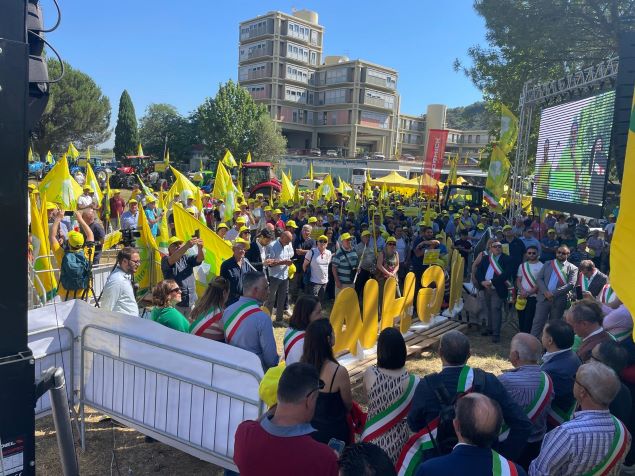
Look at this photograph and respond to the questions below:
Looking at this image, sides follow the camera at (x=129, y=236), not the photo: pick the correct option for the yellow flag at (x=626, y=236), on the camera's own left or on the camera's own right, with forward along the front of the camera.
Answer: on the camera's own right

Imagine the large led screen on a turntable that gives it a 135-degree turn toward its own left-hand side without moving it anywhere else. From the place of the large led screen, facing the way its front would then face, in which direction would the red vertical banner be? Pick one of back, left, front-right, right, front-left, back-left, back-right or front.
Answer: back-left

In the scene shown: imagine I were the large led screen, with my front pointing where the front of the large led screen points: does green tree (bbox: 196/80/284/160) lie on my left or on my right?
on my right

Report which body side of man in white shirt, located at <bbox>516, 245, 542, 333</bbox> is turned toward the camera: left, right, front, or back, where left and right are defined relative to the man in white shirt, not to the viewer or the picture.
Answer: front

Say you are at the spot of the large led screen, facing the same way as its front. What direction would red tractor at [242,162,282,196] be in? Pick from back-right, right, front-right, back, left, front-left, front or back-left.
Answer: right

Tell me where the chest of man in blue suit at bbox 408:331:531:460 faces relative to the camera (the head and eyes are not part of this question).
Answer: away from the camera

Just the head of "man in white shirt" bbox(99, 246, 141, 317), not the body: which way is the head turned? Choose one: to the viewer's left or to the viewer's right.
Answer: to the viewer's right

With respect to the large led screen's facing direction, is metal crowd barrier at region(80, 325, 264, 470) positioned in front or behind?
in front

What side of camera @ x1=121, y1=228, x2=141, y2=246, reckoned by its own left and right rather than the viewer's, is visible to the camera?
right

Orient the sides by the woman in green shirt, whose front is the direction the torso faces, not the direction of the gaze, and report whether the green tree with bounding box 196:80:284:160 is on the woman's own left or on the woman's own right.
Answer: on the woman's own left

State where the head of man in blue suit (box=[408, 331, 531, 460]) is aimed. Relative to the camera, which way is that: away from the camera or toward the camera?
away from the camera

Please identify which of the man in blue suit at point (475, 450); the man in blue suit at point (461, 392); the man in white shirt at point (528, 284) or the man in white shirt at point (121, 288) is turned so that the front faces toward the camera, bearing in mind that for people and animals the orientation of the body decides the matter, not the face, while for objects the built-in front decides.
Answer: the man in white shirt at point (528, 284)

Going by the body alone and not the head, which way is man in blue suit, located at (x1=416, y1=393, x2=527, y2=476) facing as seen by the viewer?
away from the camera

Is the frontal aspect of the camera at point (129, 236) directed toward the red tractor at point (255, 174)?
no

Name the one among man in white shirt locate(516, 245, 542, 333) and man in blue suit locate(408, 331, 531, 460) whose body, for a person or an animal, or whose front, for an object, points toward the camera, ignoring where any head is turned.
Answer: the man in white shirt

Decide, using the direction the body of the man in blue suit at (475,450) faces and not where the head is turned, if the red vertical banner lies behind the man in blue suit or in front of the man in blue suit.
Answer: in front

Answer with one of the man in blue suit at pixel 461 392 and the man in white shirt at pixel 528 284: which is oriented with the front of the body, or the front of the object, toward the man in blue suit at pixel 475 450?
the man in white shirt

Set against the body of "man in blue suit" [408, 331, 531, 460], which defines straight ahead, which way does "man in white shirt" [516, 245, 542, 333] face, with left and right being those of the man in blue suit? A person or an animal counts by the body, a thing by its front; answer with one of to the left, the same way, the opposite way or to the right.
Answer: the opposite way

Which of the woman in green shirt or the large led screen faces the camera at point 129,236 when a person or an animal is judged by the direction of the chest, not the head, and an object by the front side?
the large led screen

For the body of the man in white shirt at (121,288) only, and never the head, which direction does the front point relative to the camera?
to the viewer's right

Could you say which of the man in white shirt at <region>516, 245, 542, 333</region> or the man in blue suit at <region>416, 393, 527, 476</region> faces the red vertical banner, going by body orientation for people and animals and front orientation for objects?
the man in blue suit
